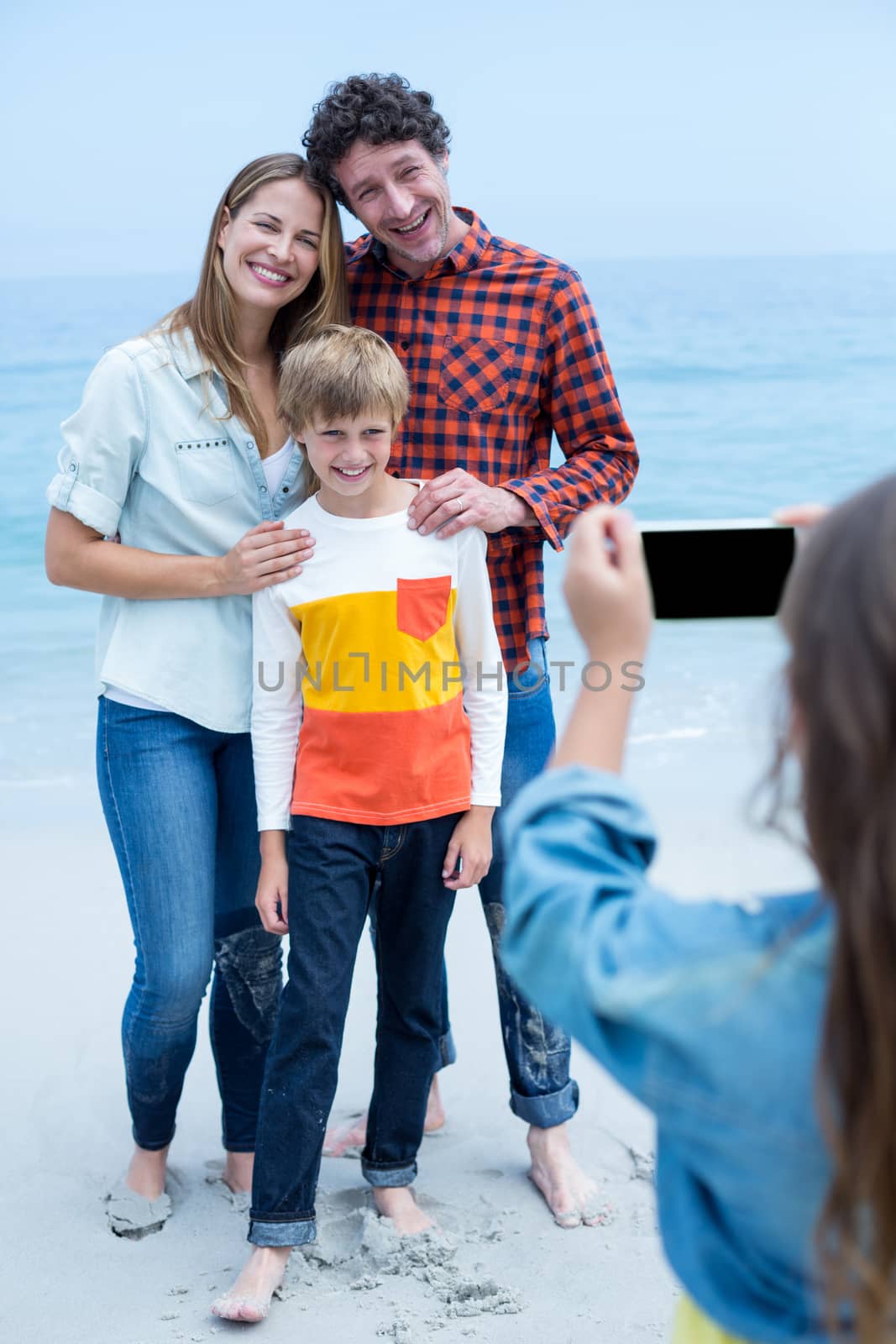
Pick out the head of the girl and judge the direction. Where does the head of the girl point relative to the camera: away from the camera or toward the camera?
away from the camera

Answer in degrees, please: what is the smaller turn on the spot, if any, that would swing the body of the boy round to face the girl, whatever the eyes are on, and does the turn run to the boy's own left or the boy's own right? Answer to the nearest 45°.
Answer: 0° — they already face them

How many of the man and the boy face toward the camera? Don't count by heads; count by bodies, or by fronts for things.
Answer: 2

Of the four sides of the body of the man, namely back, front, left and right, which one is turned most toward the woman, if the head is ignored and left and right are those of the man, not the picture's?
right

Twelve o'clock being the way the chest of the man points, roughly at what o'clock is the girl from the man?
The girl is roughly at 12 o'clock from the man.

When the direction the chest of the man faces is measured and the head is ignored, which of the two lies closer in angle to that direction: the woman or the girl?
the girl

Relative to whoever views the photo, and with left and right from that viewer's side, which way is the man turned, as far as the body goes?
facing the viewer
